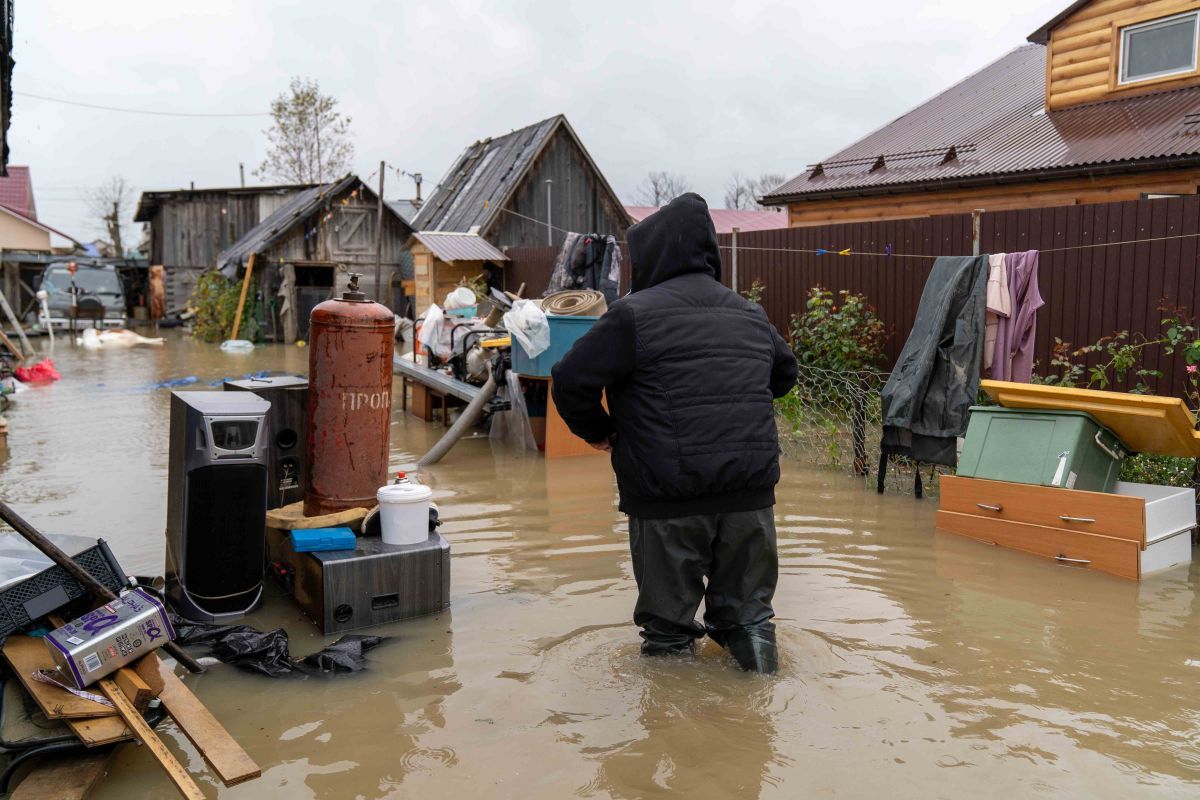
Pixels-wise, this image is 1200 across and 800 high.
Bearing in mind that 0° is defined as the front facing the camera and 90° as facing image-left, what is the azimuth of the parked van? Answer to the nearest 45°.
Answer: approximately 0°

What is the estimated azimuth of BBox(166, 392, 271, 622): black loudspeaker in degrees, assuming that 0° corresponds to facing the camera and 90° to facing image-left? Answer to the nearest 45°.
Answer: approximately 0°

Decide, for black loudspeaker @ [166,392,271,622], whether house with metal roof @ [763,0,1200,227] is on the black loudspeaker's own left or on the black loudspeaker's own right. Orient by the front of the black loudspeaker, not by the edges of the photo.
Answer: on the black loudspeaker's own left

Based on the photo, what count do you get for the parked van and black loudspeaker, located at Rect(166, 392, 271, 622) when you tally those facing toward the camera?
2

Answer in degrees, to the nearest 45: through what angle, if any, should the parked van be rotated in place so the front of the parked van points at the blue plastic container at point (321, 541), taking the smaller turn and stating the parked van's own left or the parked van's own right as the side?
0° — it already faces it

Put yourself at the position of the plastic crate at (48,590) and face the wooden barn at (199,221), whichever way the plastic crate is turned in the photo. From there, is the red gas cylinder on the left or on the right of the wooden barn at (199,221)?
right

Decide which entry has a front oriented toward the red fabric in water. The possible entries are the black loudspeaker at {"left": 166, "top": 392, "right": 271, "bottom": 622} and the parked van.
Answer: the parked van

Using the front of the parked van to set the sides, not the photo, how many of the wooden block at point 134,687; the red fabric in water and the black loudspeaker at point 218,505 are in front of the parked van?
3

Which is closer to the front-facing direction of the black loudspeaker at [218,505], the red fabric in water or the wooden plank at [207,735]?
the wooden plank

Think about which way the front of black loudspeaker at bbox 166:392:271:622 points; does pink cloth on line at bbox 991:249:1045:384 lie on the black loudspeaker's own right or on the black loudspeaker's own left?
on the black loudspeaker's own left

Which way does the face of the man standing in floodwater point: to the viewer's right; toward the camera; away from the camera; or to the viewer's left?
away from the camera
